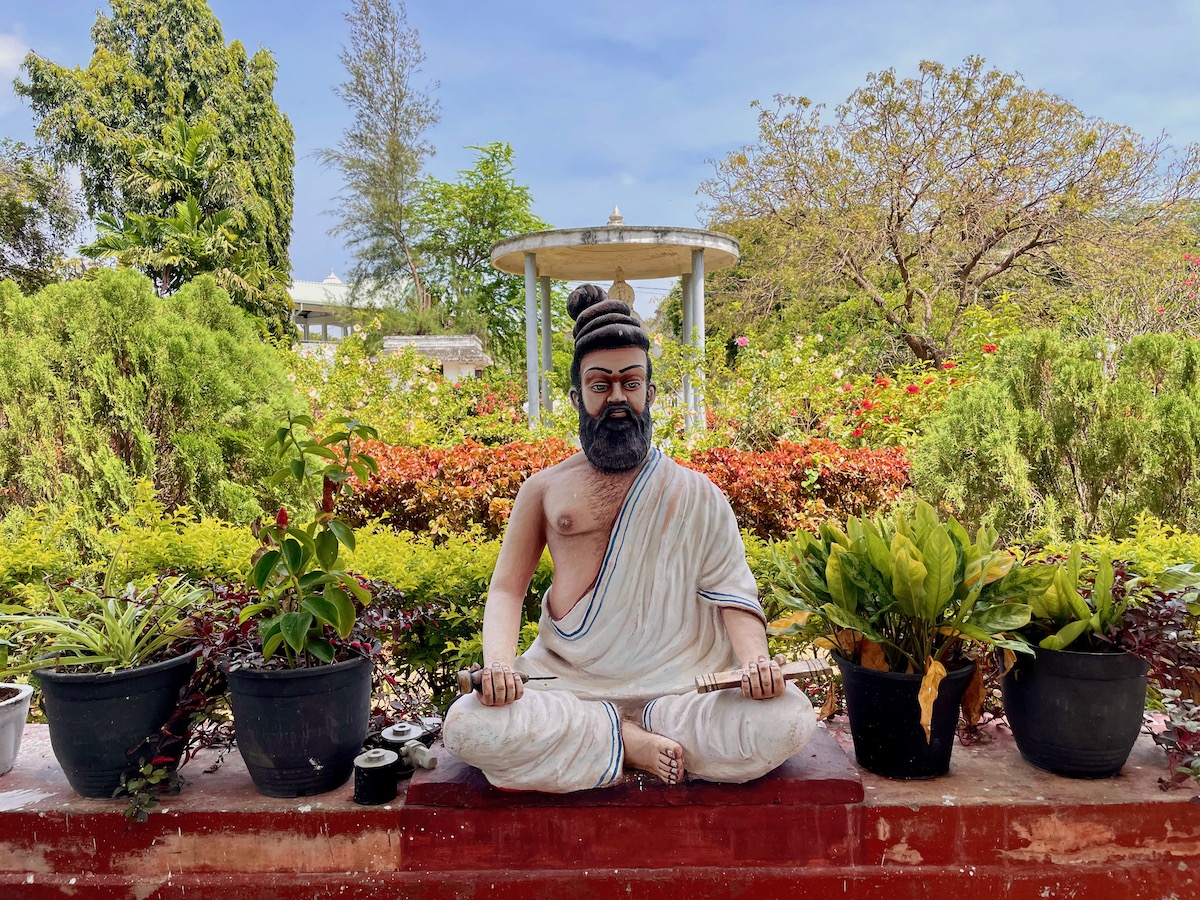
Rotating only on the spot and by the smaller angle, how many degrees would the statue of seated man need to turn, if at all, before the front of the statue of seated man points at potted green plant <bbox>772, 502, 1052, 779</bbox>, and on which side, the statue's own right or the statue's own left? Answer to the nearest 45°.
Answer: approximately 90° to the statue's own left

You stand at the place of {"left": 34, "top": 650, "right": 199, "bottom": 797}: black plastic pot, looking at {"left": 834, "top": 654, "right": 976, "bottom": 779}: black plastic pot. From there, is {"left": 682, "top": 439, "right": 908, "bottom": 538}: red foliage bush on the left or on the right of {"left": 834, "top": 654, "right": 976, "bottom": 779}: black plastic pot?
left

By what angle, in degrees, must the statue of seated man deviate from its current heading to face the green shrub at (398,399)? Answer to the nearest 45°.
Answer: approximately 180°

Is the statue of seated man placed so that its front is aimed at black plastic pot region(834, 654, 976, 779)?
no

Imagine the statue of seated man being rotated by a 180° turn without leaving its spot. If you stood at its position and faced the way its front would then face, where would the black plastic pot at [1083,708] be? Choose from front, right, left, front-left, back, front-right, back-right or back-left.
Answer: right

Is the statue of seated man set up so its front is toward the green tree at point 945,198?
no

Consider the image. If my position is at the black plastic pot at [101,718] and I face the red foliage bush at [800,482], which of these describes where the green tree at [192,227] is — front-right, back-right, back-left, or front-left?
front-left

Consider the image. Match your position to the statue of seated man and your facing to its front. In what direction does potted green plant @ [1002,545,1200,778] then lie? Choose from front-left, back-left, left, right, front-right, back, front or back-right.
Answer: left

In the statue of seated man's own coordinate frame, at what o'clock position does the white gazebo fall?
The white gazebo is roughly at 6 o'clock from the statue of seated man.

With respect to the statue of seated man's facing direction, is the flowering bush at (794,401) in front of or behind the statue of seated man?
behind

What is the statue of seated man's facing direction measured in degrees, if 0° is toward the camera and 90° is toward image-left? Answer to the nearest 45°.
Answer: approximately 0°

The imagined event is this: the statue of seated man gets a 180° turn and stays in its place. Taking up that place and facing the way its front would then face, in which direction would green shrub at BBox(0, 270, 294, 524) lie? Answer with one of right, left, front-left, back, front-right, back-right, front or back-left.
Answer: front-left

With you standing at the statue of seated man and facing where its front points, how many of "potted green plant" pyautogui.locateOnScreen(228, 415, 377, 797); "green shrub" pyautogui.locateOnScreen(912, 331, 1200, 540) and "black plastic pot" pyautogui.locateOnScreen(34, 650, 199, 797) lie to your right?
2

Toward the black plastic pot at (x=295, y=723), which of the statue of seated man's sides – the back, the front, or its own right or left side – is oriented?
right

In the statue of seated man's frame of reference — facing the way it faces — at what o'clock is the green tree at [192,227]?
The green tree is roughly at 5 o'clock from the statue of seated man.

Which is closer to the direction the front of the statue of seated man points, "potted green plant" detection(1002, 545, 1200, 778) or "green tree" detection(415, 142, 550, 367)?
the potted green plant

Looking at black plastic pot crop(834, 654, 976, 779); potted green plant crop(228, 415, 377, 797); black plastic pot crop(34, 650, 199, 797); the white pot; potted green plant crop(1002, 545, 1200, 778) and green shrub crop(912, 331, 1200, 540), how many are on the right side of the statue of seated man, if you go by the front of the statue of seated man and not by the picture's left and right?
3

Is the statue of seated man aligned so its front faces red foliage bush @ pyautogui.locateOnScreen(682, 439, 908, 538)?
no
